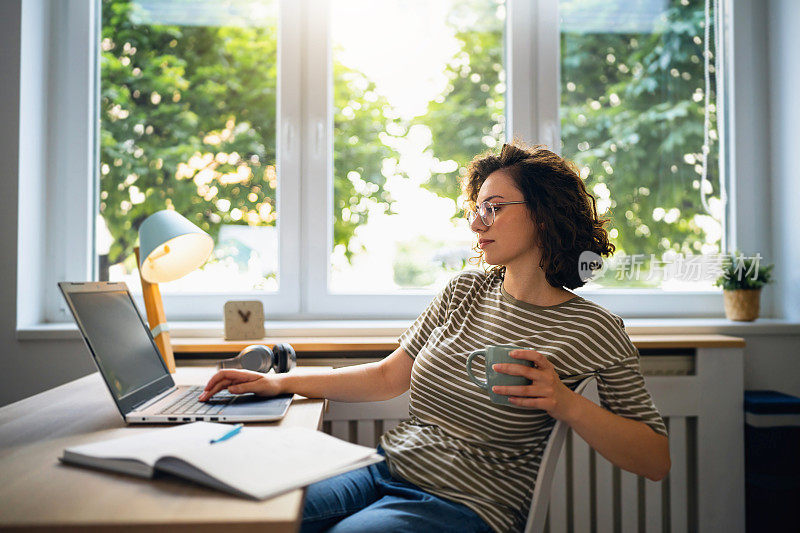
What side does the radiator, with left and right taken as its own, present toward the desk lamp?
right

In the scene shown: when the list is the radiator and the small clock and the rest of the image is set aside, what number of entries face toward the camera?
2

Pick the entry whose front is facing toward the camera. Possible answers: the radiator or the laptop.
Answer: the radiator

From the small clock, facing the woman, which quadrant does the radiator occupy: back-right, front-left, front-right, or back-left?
front-left

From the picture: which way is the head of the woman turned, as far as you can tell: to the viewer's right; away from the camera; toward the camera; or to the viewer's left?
to the viewer's left

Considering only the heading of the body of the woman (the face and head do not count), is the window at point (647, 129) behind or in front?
behind

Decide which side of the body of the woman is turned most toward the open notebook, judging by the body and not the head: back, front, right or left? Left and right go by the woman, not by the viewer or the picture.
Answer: front

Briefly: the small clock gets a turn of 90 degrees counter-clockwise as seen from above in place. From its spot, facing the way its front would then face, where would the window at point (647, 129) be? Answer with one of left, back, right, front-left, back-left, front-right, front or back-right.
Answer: front

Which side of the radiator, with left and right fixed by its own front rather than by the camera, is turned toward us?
front

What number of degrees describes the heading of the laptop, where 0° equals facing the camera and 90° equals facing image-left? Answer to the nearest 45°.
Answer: approximately 270°

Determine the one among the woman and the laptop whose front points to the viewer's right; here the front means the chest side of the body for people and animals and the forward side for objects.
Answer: the laptop

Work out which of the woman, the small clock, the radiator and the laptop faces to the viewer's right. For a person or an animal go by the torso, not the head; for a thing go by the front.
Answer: the laptop

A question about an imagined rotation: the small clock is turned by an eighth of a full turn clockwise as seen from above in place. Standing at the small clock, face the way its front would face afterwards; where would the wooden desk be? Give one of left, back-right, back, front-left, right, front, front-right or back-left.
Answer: front-left

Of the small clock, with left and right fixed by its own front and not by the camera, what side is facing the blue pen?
front
